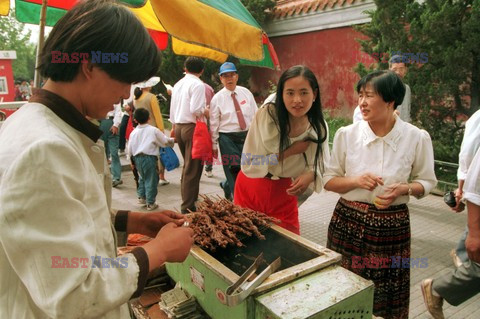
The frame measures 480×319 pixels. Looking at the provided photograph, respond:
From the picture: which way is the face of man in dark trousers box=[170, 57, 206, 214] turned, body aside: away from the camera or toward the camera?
away from the camera

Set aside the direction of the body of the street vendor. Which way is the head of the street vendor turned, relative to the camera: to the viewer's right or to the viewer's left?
to the viewer's right

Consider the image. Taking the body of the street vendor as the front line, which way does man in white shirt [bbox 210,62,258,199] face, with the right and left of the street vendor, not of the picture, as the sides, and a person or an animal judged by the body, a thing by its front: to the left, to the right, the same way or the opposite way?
to the right

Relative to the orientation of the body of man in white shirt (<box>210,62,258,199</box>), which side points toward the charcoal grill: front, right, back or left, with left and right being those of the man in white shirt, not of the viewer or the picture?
front

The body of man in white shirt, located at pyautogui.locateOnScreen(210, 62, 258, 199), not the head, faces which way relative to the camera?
toward the camera

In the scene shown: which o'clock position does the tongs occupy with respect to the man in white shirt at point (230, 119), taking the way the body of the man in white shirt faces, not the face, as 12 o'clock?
The tongs is roughly at 12 o'clock from the man in white shirt.

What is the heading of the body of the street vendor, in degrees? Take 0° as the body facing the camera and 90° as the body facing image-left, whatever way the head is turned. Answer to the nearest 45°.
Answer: approximately 270°

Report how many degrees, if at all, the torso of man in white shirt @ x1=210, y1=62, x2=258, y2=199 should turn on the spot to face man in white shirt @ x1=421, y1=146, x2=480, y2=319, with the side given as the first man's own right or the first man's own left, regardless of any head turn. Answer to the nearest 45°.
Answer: approximately 45° to the first man's own left

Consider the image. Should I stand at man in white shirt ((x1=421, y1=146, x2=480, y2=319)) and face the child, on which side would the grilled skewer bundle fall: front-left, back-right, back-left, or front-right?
front-left
